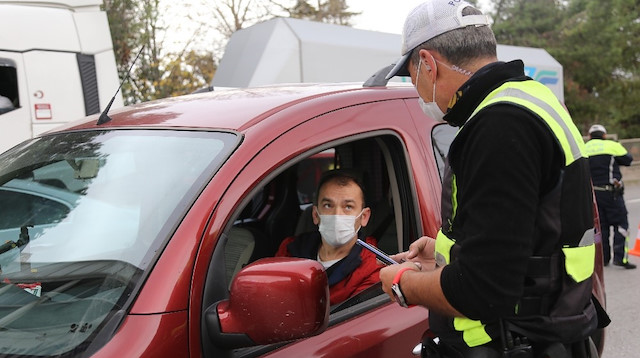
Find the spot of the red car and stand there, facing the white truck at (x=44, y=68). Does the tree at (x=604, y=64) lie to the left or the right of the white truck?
right

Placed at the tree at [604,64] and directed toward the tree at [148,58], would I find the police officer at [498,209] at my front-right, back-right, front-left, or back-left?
front-left

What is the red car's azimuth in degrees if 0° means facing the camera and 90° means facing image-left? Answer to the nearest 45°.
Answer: approximately 45°

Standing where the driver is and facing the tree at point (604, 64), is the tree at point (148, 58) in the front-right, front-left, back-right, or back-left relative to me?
front-left

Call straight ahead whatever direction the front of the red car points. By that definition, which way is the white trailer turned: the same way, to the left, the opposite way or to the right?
the same way

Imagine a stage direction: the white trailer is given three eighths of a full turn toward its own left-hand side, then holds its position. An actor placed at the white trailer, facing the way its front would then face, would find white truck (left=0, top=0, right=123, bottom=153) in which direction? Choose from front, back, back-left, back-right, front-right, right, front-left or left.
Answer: back-right

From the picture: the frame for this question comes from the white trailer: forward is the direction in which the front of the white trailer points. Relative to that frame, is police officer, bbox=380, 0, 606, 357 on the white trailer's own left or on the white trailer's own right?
on the white trailer's own left

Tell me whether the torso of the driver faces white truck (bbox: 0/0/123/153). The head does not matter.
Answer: no

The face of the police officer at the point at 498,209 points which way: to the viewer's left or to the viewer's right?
to the viewer's left

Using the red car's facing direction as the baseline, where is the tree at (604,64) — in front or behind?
behind

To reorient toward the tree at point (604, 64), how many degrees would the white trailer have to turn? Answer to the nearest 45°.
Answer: approximately 180°

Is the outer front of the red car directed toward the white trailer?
no

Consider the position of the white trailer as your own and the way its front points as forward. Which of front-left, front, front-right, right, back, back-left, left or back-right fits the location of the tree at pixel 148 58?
right
